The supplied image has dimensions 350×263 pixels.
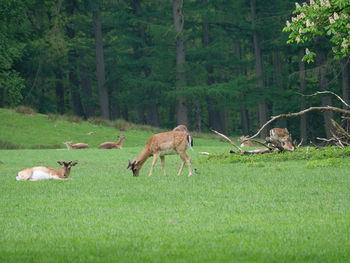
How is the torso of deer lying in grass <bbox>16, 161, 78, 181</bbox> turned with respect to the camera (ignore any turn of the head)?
to the viewer's right
